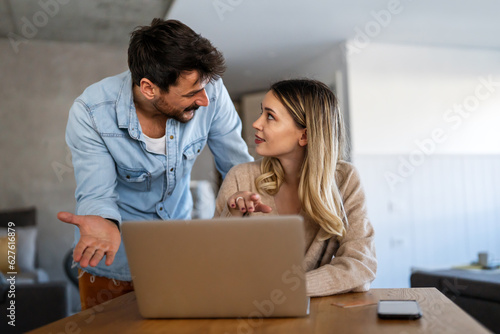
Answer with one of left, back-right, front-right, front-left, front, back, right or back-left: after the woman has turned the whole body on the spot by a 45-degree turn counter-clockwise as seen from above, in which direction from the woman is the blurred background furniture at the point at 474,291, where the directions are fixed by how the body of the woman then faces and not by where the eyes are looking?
back-left

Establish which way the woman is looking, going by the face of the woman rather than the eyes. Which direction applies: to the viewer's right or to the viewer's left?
to the viewer's left

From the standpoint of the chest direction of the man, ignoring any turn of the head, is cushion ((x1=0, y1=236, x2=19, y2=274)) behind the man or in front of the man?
behind

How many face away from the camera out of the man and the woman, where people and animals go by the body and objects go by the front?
0

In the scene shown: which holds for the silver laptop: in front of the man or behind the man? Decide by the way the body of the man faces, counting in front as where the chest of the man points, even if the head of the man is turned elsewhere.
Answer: in front

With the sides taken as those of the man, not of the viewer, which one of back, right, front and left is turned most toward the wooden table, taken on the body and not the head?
front

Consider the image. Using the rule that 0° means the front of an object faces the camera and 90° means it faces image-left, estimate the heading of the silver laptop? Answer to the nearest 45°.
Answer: approximately 180°

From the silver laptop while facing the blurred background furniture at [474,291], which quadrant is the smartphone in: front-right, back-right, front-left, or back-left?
front-right

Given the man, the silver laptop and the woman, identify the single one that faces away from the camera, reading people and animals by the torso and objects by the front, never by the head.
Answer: the silver laptop

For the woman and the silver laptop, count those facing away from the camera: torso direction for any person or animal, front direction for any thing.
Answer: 1

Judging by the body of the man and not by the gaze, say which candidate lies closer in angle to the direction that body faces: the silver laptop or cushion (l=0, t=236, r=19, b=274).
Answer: the silver laptop

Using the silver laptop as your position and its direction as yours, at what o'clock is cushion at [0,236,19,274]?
The cushion is roughly at 11 o'clock from the silver laptop.
